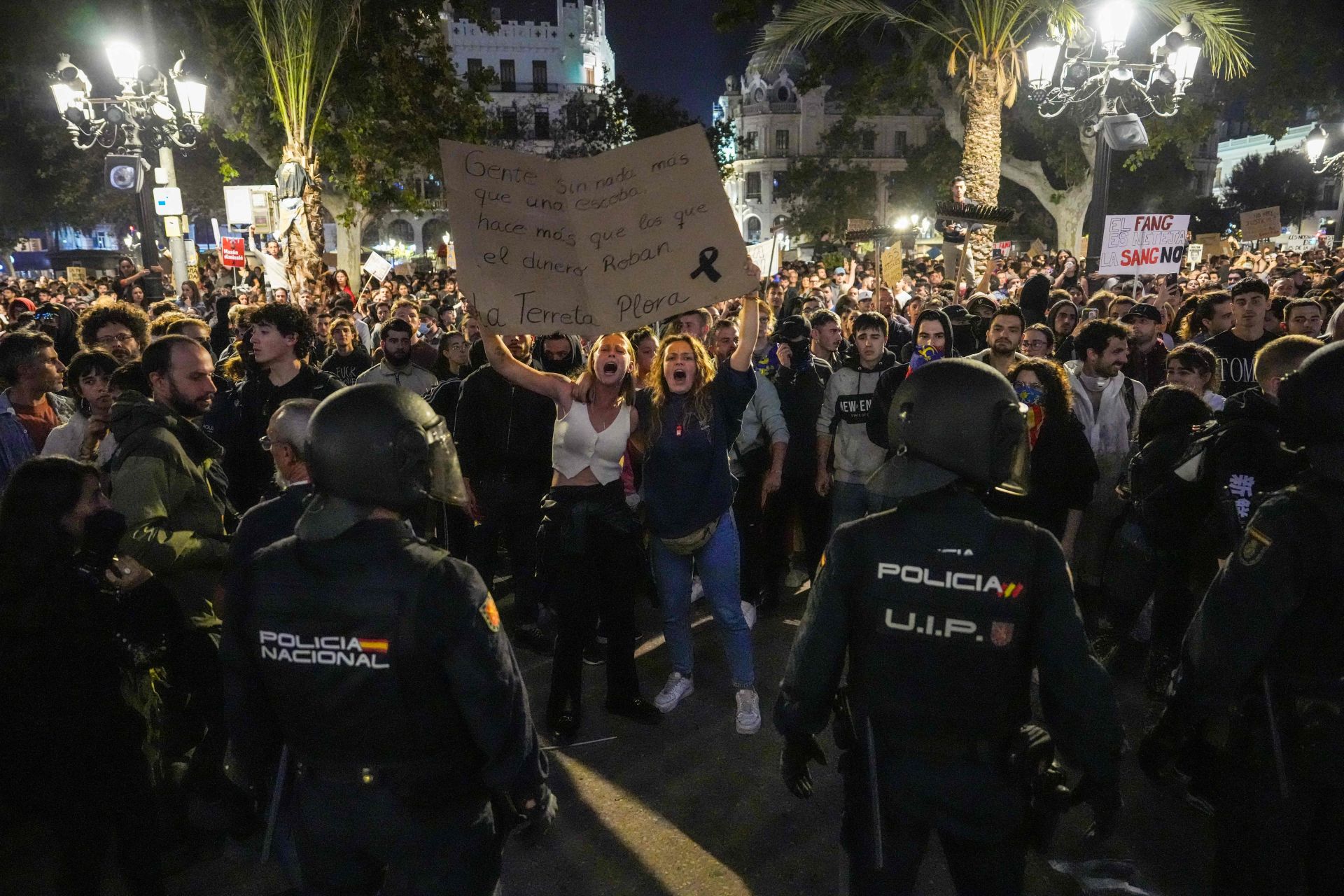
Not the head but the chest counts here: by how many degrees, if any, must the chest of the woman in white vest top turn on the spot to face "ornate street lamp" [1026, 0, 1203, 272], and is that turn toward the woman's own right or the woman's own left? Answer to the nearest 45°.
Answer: approximately 135° to the woman's own left

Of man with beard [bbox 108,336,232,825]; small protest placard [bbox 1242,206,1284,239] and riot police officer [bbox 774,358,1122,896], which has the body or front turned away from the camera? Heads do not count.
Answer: the riot police officer

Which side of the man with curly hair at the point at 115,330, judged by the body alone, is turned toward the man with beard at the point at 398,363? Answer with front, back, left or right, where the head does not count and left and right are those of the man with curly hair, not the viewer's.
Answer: left

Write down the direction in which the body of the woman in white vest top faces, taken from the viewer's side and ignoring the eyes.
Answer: toward the camera

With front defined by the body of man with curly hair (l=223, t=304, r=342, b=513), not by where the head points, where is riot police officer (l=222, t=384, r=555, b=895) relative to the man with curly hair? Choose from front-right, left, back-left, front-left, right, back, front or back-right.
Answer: front-left

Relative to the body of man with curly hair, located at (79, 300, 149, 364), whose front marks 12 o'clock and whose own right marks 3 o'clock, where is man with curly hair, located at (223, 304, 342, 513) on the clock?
man with curly hair, located at (223, 304, 342, 513) is roughly at 11 o'clock from man with curly hair, located at (79, 300, 149, 364).

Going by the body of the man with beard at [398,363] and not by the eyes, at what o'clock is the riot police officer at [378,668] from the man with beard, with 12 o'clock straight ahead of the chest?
The riot police officer is roughly at 12 o'clock from the man with beard.

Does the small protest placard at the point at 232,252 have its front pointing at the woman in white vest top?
yes

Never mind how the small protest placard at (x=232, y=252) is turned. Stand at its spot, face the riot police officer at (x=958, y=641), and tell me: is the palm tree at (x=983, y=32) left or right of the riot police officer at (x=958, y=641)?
left

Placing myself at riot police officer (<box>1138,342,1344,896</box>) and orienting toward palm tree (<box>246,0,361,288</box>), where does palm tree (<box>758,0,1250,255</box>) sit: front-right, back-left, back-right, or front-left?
front-right

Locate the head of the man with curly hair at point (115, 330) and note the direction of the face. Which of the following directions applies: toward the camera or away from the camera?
toward the camera

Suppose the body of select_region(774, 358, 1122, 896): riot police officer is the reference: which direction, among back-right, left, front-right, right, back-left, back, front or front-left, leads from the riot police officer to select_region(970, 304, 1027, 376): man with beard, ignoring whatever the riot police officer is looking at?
front

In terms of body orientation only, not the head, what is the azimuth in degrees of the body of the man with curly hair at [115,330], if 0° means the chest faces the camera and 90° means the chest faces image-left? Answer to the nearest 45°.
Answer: approximately 0°

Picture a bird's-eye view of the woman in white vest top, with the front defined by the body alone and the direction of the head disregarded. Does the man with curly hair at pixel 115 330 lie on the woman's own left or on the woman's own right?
on the woman's own right

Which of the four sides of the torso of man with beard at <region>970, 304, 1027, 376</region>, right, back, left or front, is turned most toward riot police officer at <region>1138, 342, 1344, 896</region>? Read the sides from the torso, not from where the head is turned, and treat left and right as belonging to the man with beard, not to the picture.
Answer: front

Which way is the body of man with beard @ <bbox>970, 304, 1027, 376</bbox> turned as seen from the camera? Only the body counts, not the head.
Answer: toward the camera
